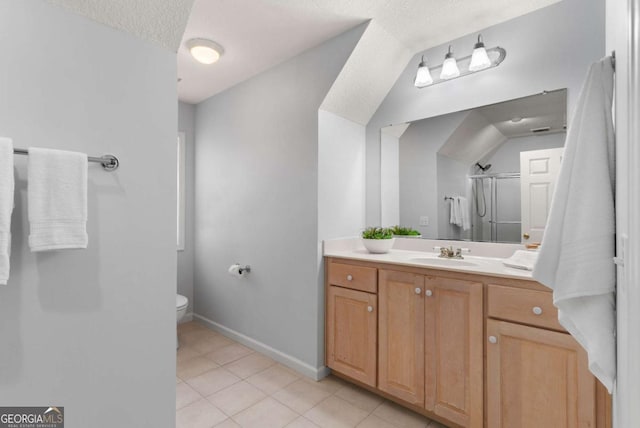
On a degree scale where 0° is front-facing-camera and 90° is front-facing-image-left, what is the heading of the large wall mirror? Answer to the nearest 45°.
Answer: approximately 45°
